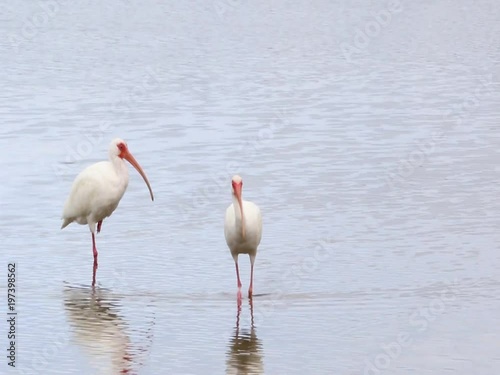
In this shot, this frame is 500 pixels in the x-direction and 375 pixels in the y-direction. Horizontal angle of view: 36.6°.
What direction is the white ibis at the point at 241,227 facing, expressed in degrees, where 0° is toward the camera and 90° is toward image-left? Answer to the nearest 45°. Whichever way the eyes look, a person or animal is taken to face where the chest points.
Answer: approximately 0°

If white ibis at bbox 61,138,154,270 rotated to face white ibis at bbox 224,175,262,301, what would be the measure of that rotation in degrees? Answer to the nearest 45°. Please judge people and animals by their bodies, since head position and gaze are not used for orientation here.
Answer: approximately 45° to its right

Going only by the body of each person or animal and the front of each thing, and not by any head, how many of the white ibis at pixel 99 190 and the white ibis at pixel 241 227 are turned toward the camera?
1

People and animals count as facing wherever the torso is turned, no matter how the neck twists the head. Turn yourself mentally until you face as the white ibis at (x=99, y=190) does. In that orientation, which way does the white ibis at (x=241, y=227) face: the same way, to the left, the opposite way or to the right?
to the right

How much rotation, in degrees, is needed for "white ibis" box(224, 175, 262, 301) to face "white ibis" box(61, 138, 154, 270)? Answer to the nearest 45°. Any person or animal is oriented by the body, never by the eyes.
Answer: approximately 135° to its right

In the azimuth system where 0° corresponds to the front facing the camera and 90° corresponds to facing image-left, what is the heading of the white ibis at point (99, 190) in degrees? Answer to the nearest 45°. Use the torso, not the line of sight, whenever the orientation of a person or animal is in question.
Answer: approximately 270°
